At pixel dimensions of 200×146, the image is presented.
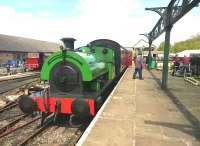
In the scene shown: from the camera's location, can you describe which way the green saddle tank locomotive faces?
facing the viewer and to the left of the viewer
